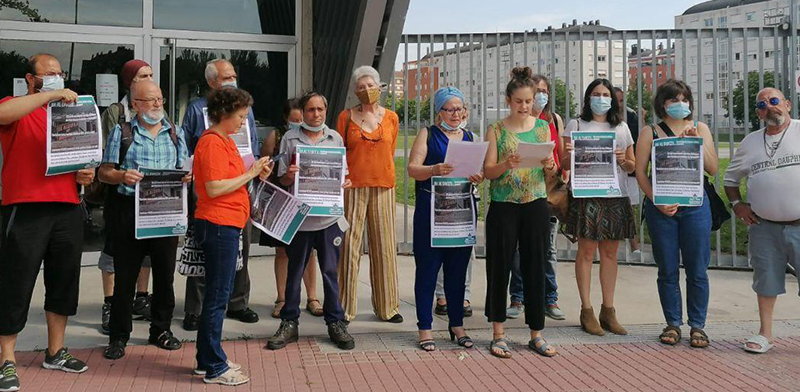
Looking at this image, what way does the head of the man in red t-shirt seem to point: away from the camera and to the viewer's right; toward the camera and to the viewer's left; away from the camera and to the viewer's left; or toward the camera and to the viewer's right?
toward the camera and to the viewer's right

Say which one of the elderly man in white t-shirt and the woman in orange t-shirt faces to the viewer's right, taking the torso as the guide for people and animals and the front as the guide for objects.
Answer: the woman in orange t-shirt

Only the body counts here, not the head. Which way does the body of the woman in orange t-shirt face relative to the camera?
to the viewer's right

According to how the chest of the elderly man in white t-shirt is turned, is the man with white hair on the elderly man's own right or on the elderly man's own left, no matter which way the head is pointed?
on the elderly man's own right

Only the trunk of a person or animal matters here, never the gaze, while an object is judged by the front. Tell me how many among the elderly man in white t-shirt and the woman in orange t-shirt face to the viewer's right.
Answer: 1

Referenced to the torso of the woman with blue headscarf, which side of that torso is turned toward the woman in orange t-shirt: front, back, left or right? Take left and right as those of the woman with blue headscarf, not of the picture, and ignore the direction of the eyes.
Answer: right
